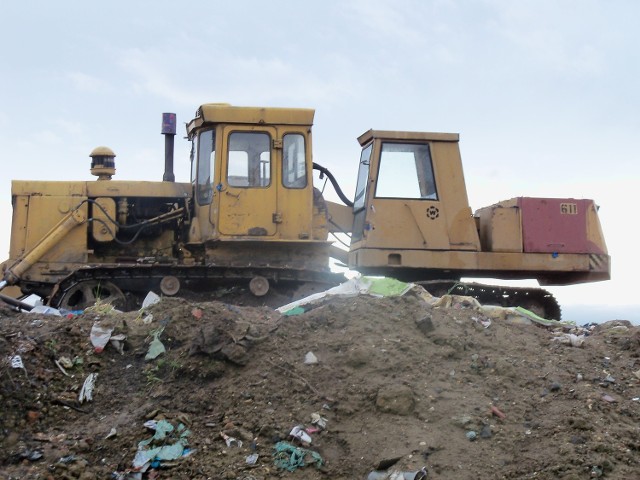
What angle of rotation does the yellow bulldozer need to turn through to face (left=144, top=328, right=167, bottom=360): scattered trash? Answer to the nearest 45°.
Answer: approximately 90° to its left

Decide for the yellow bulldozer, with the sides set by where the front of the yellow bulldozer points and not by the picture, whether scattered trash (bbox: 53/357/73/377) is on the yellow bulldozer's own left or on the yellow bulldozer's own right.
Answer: on the yellow bulldozer's own left

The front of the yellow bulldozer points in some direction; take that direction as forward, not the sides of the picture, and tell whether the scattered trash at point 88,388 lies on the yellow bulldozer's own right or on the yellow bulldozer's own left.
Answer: on the yellow bulldozer's own left

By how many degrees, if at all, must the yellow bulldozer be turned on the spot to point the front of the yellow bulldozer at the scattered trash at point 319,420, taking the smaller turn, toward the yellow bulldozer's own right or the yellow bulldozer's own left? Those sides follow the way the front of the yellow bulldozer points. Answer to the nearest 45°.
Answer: approximately 90° to the yellow bulldozer's own left

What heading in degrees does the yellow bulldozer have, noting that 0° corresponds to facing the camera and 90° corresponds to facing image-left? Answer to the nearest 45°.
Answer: approximately 90°

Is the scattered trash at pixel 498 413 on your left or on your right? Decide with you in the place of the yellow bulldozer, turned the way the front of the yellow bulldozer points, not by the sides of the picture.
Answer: on your left

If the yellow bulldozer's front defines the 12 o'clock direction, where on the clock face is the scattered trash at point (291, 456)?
The scattered trash is roughly at 9 o'clock from the yellow bulldozer.

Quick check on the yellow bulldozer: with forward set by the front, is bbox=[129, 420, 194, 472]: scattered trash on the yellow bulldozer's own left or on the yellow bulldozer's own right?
on the yellow bulldozer's own left

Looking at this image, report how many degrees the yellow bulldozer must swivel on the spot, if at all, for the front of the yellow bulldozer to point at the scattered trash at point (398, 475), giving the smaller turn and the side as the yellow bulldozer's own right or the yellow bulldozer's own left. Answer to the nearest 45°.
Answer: approximately 90° to the yellow bulldozer's own left
